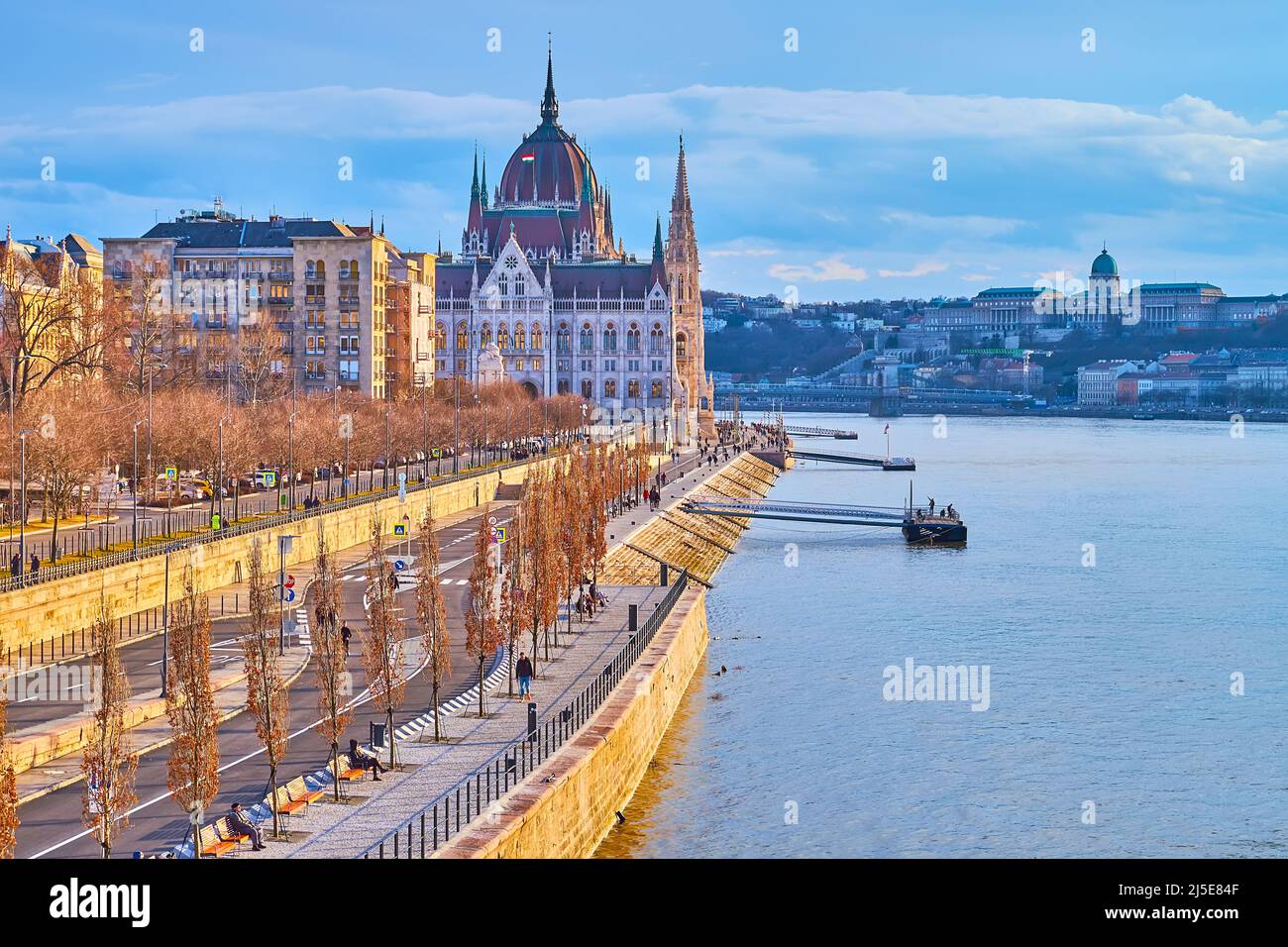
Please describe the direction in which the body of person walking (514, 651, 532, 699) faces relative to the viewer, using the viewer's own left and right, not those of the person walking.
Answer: facing the viewer

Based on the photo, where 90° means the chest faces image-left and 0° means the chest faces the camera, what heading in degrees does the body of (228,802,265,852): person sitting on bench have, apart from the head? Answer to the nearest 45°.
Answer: approximately 315°

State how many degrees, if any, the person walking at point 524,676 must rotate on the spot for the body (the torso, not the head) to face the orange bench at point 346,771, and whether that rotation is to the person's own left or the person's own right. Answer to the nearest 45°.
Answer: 0° — they already face it

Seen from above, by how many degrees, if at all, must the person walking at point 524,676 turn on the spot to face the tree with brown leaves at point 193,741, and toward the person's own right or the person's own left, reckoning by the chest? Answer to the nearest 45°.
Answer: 0° — they already face it

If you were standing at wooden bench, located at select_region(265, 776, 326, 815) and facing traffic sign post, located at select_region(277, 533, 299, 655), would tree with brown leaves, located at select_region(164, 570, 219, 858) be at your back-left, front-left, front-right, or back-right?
back-left

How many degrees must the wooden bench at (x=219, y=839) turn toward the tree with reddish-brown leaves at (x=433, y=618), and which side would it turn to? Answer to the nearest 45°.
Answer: approximately 90° to its left

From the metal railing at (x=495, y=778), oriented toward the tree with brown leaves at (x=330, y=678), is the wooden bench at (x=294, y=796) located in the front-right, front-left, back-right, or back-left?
front-left

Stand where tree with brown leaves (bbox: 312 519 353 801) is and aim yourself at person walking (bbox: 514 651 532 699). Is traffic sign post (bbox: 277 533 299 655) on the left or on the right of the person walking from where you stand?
left

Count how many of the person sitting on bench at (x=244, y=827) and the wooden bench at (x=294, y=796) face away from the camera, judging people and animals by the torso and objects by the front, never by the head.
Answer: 0

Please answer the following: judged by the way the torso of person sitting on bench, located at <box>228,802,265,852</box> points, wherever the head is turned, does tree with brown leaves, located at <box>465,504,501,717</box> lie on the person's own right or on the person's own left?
on the person's own left

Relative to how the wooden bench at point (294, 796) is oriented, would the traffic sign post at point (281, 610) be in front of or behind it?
behind

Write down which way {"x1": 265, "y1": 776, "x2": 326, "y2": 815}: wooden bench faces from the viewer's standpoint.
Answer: facing the viewer and to the right of the viewer
